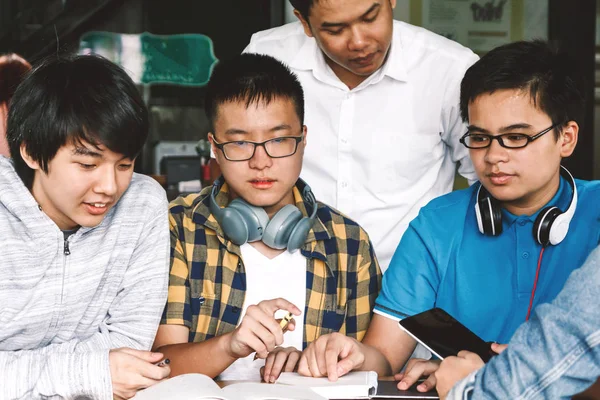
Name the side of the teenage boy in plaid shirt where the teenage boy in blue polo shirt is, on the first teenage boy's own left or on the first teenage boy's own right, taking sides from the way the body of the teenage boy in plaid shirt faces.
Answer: on the first teenage boy's own left

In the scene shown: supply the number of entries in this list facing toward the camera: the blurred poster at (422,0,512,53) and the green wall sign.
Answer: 2

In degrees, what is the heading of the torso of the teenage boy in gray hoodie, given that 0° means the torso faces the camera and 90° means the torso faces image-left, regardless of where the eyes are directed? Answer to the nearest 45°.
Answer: approximately 315°

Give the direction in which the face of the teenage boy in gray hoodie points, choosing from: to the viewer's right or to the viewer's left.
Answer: to the viewer's right

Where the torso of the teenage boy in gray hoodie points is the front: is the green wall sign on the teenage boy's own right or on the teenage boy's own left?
on the teenage boy's own left

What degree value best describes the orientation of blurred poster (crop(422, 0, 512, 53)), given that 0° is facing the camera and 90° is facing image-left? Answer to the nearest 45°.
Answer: approximately 0°

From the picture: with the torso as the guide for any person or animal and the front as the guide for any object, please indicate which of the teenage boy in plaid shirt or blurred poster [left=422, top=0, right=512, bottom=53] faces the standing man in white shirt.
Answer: the blurred poster
